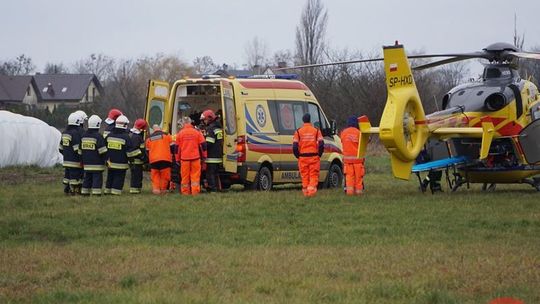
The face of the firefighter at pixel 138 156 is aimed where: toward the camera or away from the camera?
away from the camera

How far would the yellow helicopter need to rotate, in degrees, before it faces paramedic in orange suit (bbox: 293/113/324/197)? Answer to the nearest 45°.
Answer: approximately 135° to its left

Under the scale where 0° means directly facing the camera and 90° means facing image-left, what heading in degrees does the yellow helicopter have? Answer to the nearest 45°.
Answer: approximately 225°

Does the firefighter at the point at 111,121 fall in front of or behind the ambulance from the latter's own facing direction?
behind

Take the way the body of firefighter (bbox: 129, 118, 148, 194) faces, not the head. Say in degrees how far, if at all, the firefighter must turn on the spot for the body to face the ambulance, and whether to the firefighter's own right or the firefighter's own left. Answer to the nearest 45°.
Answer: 0° — they already face it

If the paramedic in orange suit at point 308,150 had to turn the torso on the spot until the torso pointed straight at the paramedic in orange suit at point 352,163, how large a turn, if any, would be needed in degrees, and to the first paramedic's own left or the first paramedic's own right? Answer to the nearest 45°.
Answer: approximately 90° to the first paramedic's own right

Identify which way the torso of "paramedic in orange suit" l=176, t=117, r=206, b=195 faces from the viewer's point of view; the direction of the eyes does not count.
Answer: away from the camera

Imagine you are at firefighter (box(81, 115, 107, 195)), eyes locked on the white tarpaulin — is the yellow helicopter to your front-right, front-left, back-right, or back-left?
back-right

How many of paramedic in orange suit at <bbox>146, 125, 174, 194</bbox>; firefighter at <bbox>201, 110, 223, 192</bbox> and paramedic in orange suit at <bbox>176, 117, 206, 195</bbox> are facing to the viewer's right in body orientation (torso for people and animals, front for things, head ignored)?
0

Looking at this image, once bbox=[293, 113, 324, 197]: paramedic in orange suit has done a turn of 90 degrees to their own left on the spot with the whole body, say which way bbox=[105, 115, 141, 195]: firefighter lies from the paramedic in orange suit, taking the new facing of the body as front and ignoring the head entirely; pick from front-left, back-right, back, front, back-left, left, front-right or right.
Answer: front

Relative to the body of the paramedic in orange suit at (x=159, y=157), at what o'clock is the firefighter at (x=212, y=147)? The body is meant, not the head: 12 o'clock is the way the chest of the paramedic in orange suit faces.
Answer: The firefighter is roughly at 3 o'clock from the paramedic in orange suit.

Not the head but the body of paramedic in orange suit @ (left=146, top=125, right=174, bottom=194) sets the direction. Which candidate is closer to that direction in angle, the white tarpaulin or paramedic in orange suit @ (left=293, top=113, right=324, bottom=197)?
the white tarpaulin

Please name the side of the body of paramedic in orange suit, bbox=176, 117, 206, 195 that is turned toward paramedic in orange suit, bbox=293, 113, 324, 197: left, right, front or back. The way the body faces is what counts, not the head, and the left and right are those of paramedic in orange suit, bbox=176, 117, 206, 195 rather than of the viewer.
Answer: right
